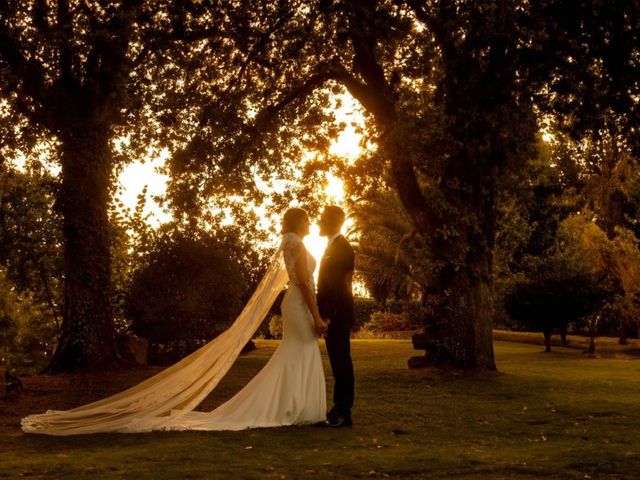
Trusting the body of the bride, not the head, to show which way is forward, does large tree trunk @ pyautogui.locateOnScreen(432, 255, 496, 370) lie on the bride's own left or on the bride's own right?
on the bride's own left

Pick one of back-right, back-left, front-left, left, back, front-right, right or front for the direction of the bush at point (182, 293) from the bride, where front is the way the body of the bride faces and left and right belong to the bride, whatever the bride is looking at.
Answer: left

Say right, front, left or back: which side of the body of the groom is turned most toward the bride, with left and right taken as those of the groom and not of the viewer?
front

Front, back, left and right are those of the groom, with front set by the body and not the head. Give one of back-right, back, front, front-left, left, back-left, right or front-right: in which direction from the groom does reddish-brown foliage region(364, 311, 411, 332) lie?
right

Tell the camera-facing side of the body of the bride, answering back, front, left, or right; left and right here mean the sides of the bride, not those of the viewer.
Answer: right

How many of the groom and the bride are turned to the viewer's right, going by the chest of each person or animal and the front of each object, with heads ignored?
1

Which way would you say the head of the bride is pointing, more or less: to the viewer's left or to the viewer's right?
to the viewer's right

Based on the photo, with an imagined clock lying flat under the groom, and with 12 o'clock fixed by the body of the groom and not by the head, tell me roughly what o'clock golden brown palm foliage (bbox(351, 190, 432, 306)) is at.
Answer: The golden brown palm foliage is roughly at 3 o'clock from the groom.

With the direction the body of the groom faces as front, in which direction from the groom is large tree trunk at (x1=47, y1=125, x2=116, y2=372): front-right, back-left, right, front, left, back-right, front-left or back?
front-right

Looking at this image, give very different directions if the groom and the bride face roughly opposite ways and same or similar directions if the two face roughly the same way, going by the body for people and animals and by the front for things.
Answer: very different directions

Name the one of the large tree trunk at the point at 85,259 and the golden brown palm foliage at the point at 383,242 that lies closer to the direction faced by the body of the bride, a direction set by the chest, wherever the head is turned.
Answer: the golden brown palm foliage

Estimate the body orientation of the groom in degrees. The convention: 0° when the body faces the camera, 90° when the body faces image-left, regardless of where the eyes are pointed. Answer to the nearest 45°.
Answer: approximately 90°
